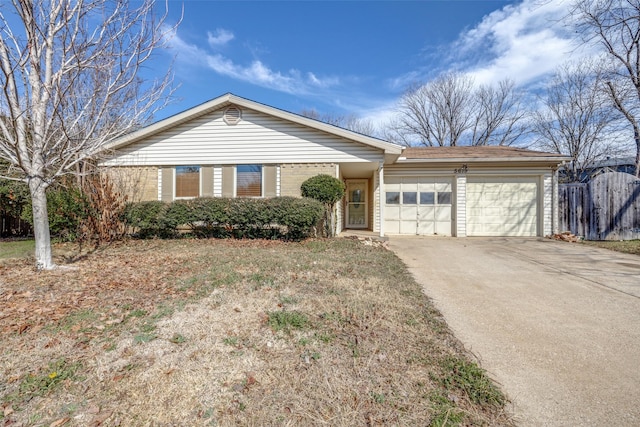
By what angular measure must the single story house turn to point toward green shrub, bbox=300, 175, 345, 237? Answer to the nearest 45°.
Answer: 0° — it already faces it

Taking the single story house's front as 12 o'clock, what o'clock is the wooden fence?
The wooden fence is roughly at 9 o'clock from the single story house.

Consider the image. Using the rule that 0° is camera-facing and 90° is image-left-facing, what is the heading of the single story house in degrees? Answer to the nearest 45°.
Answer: approximately 0°

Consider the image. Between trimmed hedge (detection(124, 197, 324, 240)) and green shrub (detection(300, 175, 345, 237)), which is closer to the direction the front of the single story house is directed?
the green shrub

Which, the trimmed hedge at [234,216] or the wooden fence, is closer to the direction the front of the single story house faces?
the trimmed hedge

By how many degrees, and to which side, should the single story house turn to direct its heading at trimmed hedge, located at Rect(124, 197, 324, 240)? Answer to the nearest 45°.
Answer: approximately 45° to its right

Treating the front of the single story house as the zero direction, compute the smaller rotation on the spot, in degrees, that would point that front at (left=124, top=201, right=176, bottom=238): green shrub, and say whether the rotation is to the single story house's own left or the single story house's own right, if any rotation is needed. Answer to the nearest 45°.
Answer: approximately 90° to the single story house's own right
